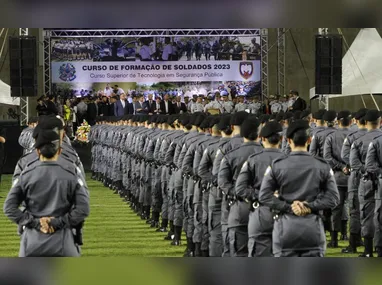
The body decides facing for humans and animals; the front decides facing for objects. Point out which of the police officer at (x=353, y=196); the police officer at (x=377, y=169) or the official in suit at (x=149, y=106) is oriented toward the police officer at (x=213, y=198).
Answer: the official in suit

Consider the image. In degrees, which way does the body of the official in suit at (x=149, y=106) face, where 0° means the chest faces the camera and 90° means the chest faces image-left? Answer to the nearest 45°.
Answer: approximately 0°

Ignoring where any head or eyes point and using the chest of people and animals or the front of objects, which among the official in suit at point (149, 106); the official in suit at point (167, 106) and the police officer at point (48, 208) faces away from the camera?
the police officer

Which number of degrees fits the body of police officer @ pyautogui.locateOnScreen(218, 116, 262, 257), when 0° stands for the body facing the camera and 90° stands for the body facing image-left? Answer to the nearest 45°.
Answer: approximately 180°

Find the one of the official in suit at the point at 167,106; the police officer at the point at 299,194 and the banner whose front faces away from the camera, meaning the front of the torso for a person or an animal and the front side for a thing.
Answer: the police officer

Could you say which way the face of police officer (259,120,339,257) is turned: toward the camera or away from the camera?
away from the camera

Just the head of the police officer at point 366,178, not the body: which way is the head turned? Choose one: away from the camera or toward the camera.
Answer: away from the camera

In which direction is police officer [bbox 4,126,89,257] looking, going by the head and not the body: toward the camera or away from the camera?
away from the camera

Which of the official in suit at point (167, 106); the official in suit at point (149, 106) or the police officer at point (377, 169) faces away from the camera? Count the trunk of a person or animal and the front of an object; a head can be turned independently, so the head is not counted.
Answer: the police officer

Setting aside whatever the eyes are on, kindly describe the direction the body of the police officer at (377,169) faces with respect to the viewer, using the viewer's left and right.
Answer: facing away from the viewer

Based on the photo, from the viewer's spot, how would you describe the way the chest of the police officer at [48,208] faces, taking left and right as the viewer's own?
facing away from the viewer
